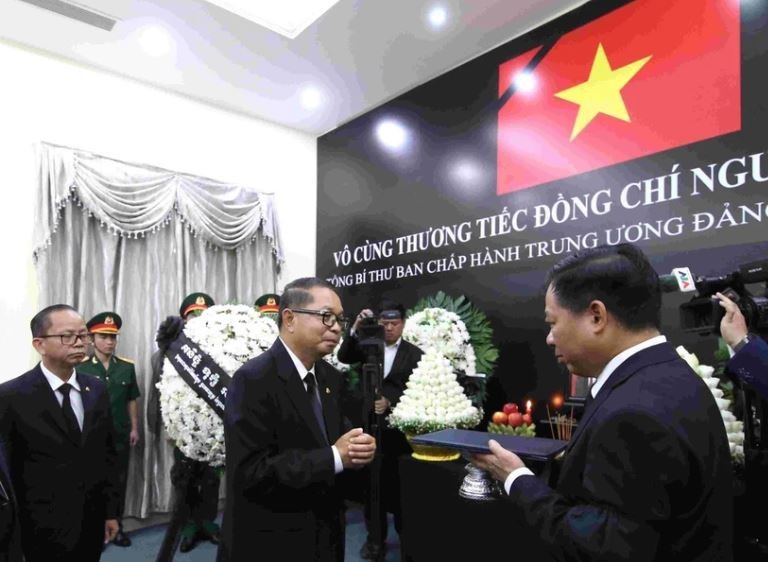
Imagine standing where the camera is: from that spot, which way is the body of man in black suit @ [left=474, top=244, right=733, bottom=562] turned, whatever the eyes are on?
to the viewer's left

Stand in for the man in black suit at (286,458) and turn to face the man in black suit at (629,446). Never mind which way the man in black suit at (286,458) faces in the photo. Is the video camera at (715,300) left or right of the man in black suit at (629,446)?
left

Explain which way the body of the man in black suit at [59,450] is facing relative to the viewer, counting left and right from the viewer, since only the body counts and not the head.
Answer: facing the viewer and to the right of the viewer

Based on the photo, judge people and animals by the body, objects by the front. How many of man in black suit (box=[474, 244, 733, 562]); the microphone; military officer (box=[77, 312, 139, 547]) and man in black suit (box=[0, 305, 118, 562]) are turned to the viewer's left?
2

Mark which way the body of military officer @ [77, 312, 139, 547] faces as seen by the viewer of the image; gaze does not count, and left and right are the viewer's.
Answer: facing the viewer

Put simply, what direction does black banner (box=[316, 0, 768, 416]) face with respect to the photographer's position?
facing the viewer and to the left of the viewer

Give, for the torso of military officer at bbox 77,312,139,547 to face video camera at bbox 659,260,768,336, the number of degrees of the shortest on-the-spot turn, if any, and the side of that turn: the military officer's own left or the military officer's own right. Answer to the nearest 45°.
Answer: approximately 45° to the military officer's own left

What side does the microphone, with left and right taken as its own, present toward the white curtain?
front

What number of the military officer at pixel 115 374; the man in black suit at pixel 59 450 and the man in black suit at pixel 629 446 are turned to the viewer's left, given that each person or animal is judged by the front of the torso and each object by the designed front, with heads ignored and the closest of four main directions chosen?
1

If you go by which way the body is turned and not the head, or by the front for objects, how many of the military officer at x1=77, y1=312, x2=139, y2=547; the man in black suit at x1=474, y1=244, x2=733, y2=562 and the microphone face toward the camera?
1

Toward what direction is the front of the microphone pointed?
to the viewer's left

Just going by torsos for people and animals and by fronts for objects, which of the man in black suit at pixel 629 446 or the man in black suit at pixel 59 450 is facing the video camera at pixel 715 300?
the man in black suit at pixel 59 450

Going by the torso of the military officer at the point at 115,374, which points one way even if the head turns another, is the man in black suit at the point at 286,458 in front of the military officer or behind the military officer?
in front

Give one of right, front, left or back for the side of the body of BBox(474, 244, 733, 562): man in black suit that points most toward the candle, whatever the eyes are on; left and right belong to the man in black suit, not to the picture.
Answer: right

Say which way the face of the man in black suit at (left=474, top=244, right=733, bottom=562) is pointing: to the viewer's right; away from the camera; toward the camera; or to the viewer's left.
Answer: to the viewer's left
